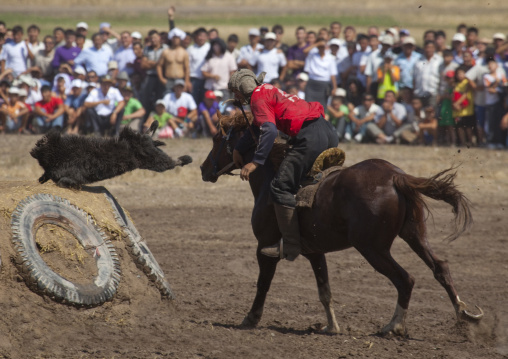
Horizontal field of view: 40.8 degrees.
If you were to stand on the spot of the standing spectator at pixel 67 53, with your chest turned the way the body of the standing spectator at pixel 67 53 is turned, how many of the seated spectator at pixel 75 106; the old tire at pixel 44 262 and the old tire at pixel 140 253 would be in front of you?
3

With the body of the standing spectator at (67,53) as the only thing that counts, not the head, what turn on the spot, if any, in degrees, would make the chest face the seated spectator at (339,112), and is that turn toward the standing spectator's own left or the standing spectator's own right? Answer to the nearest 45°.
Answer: approximately 45° to the standing spectator's own left

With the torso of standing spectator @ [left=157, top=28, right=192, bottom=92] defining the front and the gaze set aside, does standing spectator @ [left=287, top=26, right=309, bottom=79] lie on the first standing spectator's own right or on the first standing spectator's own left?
on the first standing spectator's own left

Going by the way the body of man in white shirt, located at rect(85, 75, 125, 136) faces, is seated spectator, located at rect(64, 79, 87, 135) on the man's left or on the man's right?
on the man's right

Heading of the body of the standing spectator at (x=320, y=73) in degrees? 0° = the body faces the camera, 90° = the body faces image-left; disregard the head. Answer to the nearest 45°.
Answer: approximately 0°

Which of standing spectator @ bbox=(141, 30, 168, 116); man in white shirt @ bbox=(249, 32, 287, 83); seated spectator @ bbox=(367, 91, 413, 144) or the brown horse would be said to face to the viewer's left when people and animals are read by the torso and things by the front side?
the brown horse

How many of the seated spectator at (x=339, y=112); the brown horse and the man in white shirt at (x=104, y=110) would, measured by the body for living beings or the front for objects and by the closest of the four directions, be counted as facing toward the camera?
2

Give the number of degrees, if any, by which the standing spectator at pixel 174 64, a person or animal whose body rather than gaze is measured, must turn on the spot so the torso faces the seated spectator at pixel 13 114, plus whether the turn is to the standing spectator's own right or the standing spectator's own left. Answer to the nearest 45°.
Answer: approximately 90° to the standing spectator's own right

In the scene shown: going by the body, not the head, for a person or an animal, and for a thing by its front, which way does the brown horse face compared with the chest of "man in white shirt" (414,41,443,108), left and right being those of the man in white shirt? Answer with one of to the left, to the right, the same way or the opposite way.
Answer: to the right

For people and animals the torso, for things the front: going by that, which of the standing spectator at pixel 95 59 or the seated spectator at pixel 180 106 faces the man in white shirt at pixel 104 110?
the standing spectator
